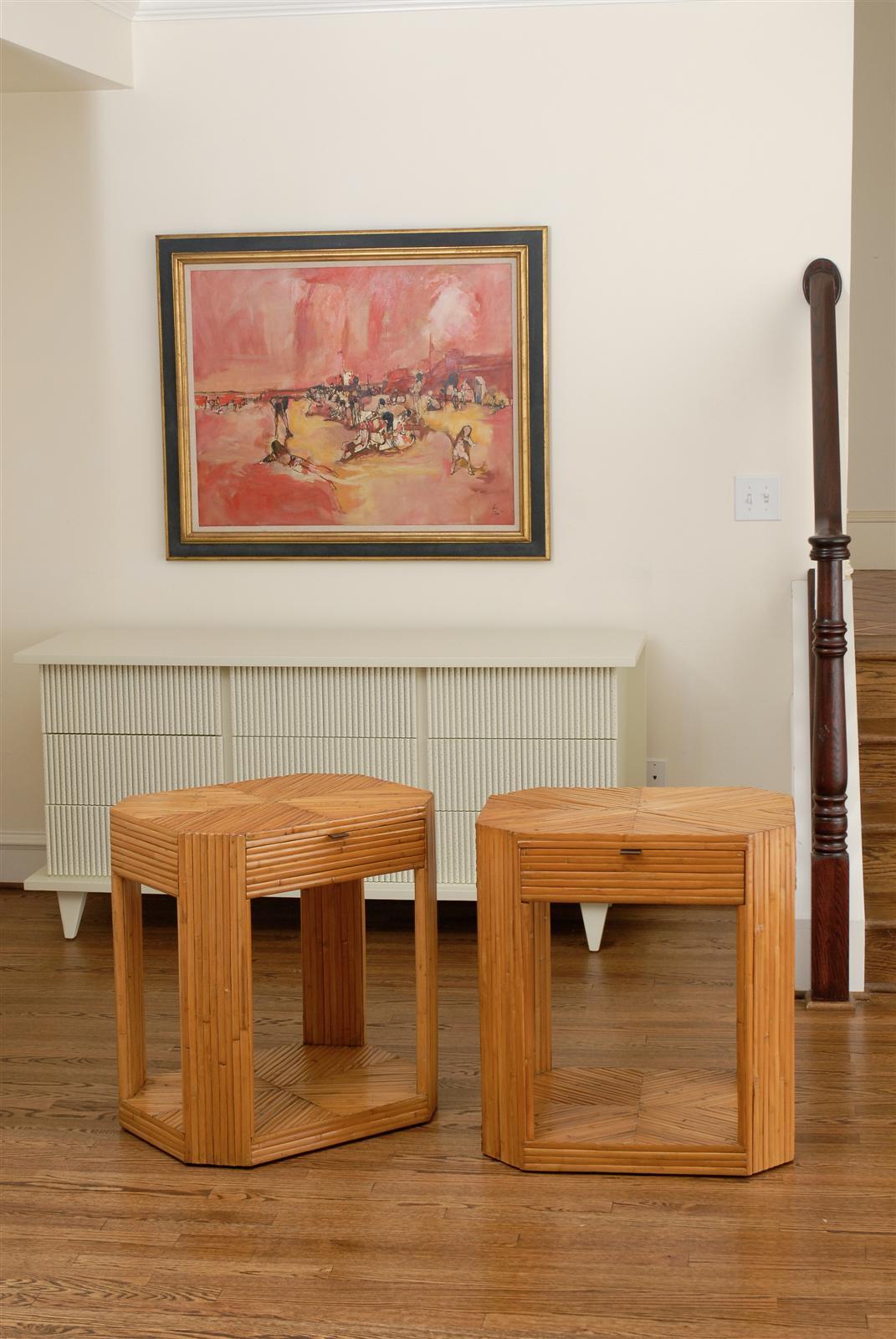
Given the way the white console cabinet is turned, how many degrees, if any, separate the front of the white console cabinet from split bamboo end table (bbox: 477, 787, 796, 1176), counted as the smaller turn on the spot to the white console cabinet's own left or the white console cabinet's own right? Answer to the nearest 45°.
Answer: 0° — it already faces it

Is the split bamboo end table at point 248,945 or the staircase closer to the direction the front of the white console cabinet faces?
the split bamboo end table

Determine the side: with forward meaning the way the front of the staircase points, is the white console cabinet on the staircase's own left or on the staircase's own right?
on the staircase's own right

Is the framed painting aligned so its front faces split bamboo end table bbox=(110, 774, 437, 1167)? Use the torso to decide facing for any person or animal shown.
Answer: yes
